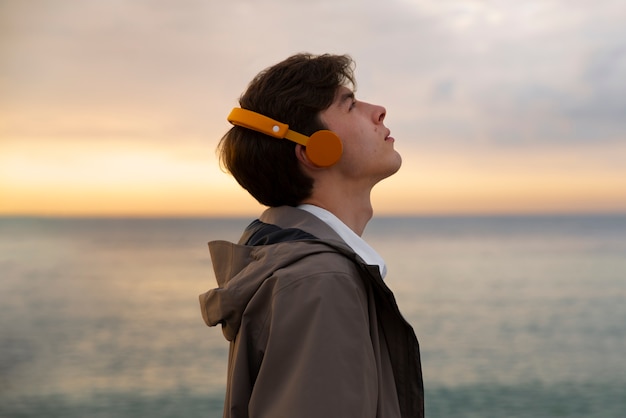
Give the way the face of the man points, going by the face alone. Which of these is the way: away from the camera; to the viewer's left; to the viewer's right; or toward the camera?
to the viewer's right

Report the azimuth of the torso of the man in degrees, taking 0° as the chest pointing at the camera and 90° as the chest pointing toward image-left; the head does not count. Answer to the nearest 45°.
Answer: approximately 270°
